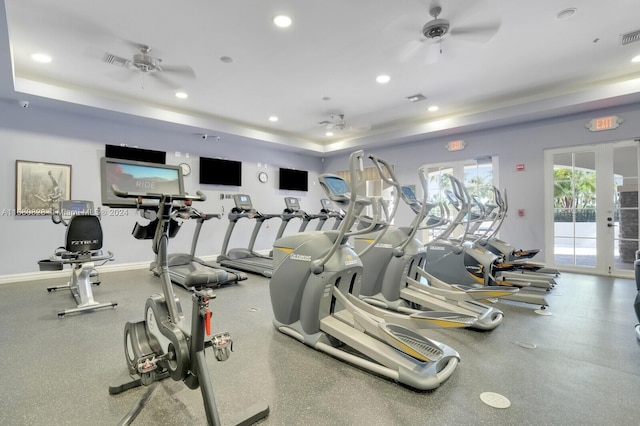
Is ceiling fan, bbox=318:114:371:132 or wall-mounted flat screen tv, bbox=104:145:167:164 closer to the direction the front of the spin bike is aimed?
the wall-mounted flat screen tv

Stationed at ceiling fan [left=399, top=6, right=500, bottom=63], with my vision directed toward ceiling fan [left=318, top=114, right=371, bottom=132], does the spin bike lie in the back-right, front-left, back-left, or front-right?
back-left

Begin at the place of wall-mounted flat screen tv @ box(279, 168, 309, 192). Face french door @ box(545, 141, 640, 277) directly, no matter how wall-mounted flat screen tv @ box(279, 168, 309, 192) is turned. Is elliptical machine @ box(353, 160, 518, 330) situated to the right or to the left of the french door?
right

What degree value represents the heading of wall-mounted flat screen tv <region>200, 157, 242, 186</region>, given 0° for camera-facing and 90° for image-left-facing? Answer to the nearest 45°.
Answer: approximately 315°

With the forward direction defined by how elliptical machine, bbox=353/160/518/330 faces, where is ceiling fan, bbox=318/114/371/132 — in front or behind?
in front

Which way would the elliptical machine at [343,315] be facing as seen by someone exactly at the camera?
facing away from the viewer and to the left of the viewer

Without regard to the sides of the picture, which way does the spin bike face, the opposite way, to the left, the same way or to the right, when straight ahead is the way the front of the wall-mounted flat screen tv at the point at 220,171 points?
the opposite way

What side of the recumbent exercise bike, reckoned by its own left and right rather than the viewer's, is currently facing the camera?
back

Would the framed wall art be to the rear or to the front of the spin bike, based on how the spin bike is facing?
to the front

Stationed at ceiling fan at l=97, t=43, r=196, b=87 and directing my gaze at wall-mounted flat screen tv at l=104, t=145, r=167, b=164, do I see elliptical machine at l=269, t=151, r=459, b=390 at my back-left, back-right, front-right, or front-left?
back-right

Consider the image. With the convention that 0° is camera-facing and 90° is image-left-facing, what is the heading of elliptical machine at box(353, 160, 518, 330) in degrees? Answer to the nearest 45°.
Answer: approximately 135°

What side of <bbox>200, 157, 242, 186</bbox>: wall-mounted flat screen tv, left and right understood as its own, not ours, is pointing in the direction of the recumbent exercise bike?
right

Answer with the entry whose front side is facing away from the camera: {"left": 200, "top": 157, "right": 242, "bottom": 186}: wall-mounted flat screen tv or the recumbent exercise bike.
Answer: the recumbent exercise bike

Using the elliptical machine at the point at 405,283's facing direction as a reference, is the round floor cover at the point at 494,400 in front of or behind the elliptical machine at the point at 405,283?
behind

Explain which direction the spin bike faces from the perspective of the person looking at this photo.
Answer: facing away from the viewer and to the left of the viewer

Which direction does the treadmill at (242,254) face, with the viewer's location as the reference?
facing away from the viewer and to the left of the viewer

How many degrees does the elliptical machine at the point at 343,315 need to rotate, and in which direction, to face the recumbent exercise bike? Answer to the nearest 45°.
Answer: approximately 45° to its left

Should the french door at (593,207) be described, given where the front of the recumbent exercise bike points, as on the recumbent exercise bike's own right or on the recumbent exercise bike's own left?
on the recumbent exercise bike's own right

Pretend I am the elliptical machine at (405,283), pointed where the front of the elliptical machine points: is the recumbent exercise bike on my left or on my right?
on my left
